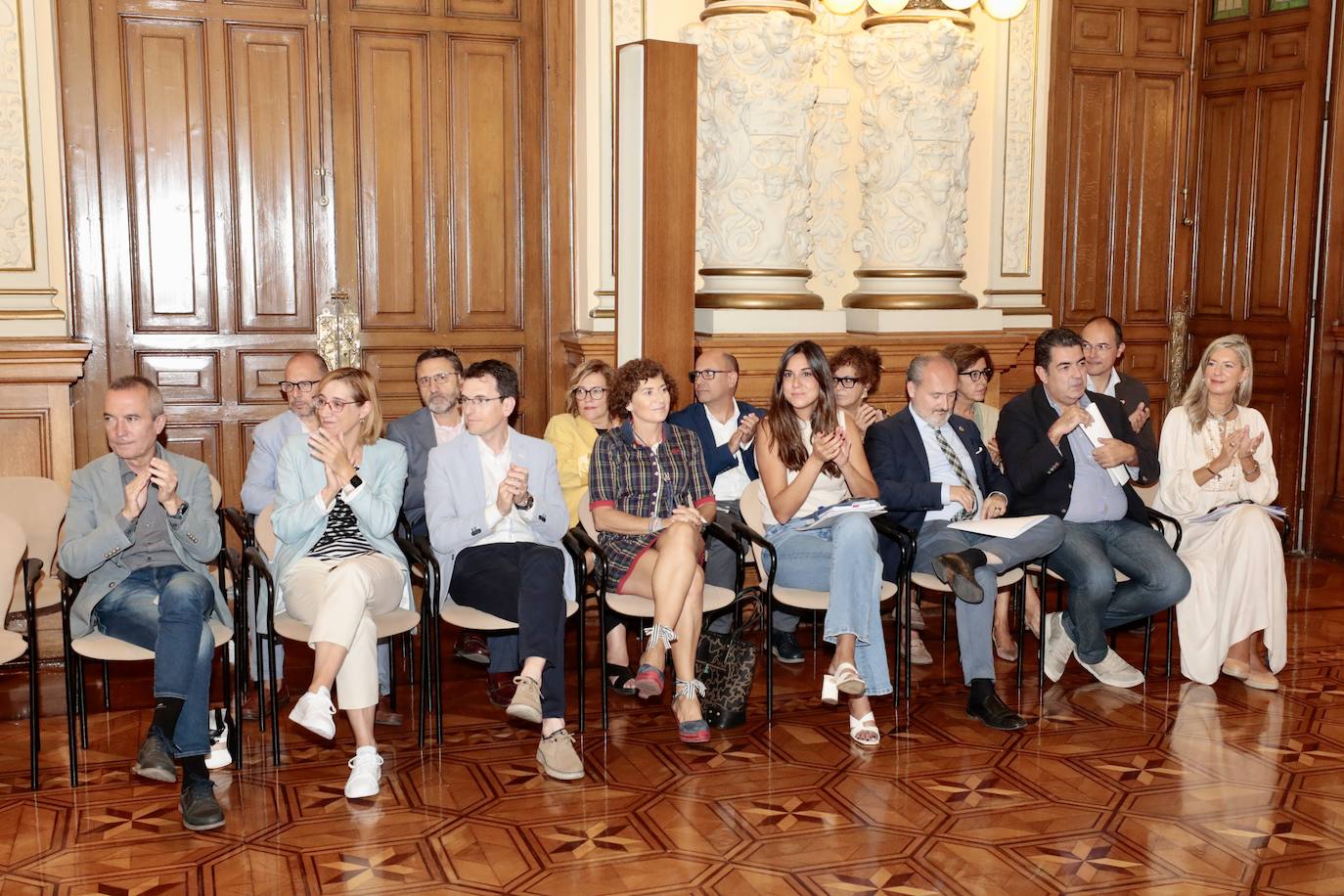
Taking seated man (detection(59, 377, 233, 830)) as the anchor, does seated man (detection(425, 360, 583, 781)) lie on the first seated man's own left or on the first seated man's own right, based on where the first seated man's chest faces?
on the first seated man's own left

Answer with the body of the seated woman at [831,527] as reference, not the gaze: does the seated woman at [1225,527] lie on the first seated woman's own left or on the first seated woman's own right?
on the first seated woman's own left

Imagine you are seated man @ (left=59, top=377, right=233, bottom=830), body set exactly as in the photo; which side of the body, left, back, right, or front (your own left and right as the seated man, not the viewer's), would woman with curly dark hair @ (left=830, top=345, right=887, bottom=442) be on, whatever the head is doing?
left

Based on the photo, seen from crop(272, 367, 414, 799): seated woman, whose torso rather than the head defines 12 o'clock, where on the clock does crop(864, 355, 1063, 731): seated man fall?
The seated man is roughly at 9 o'clock from the seated woman.

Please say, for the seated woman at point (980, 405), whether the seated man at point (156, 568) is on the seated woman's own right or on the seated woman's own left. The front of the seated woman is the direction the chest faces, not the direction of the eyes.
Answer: on the seated woman's own right

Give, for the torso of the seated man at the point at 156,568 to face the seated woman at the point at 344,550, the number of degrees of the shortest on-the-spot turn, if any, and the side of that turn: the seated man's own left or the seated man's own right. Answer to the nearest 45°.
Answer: approximately 90° to the seated man's own left

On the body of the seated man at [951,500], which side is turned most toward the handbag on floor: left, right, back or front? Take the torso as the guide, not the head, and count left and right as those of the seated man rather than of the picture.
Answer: right

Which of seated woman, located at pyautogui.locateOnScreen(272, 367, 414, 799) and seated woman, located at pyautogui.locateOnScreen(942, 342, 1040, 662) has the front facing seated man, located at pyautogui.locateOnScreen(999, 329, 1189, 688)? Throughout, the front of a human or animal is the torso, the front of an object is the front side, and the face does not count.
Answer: seated woman, located at pyautogui.locateOnScreen(942, 342, 1040, 662)
